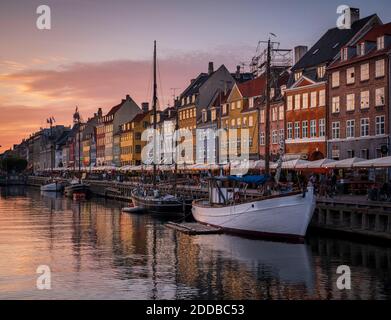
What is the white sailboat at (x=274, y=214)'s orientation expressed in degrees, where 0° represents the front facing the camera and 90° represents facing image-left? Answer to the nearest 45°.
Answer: approximately 315°

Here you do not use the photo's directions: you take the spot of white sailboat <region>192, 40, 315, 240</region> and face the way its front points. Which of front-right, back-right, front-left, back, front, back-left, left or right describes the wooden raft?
back
